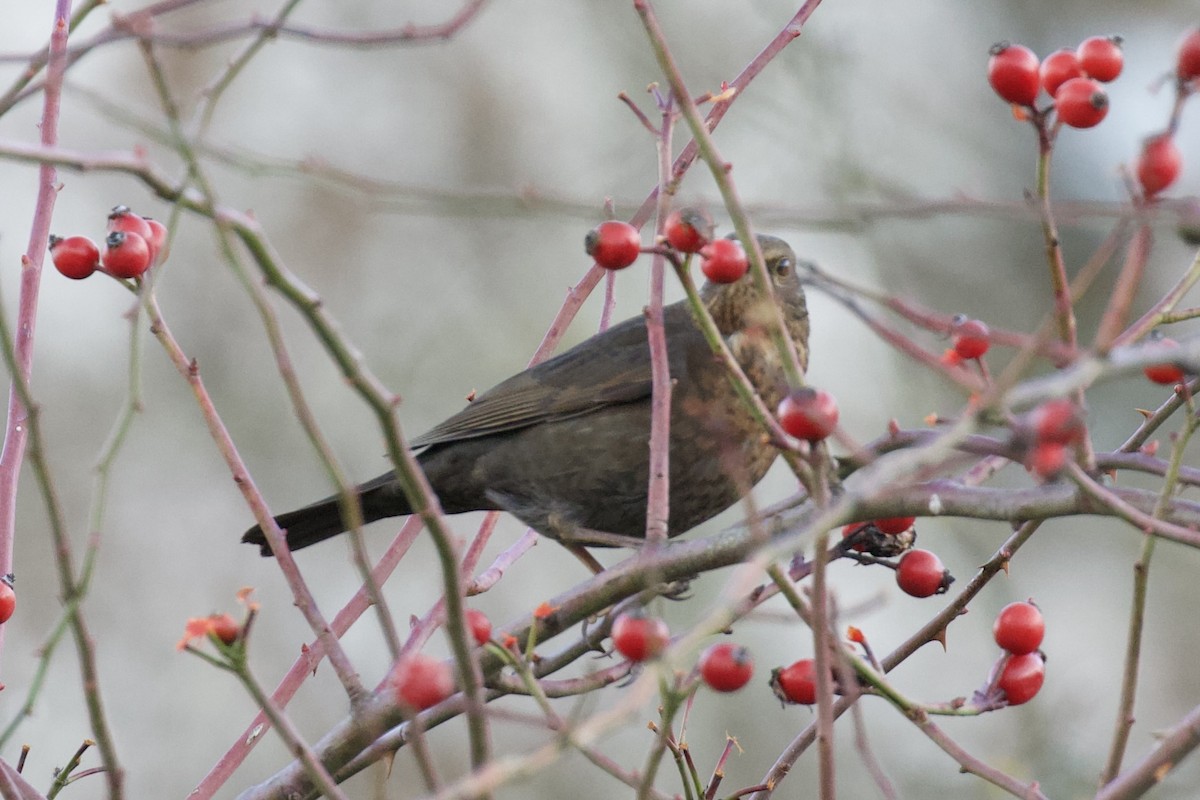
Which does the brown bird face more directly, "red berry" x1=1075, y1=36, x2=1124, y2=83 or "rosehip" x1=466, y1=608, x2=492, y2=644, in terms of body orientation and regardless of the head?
the red berry

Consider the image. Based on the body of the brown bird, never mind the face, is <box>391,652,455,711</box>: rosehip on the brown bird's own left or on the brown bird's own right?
on the brown bird's own right

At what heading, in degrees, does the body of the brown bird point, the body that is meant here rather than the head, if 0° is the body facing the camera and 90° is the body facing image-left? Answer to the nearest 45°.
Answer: approximately 270°

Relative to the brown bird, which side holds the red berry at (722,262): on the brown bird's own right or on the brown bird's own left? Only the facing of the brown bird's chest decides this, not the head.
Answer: on the brown bird's own right
